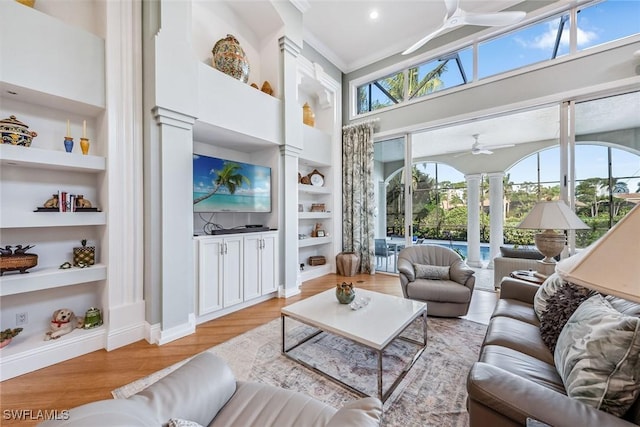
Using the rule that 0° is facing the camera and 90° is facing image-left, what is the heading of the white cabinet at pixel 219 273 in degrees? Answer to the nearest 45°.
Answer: approximately 315°

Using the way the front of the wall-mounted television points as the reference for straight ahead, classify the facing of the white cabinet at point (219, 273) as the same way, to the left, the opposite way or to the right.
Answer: the same way

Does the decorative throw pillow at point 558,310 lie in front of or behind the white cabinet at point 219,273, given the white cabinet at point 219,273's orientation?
in front

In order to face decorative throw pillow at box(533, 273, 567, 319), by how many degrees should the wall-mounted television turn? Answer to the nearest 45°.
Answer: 0° — it already faces it

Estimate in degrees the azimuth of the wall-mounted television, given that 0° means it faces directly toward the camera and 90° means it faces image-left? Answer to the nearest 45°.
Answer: approximately 315°

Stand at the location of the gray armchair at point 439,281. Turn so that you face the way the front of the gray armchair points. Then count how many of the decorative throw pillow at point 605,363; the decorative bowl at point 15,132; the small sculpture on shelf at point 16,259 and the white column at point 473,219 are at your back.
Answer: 1

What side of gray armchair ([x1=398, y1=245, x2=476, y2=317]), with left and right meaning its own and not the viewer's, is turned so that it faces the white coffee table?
front

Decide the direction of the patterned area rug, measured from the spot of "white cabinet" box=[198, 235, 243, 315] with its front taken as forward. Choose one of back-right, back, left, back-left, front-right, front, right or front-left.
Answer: front

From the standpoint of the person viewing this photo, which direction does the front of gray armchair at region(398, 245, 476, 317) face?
facing the viewer

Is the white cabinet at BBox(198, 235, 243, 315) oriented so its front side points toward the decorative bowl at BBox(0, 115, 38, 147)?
no

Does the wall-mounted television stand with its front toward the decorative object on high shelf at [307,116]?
no

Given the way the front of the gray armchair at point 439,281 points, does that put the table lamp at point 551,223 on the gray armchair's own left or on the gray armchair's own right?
on the gray armchair's own left

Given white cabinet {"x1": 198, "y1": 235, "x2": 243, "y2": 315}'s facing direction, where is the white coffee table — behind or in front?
in front

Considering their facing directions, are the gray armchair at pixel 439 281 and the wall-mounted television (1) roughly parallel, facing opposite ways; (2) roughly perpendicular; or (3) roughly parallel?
roughly perpendicular

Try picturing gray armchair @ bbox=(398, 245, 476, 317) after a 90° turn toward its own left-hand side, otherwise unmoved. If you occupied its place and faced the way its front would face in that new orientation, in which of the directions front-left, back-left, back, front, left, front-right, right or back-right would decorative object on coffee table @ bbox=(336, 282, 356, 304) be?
back-right

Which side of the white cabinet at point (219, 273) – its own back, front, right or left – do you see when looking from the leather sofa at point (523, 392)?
front

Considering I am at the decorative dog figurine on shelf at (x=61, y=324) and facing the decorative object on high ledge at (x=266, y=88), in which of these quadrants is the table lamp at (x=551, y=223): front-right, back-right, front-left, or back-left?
front-right
